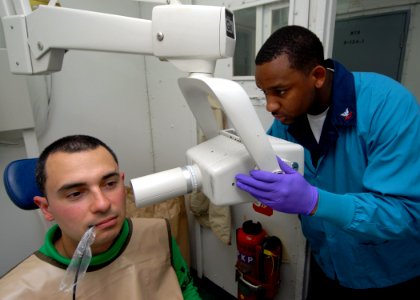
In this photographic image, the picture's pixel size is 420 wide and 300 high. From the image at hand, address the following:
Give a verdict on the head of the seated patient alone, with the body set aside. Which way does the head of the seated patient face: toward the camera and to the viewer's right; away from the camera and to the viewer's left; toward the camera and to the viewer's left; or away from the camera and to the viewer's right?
toward the camera and to the viewer's right

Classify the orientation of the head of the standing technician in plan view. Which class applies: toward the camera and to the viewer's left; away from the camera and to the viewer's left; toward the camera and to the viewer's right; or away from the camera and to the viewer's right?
toward the camera and to the viewer's left

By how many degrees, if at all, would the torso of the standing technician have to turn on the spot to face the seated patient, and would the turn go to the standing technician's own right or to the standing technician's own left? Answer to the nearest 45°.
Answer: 0° — they already face them
